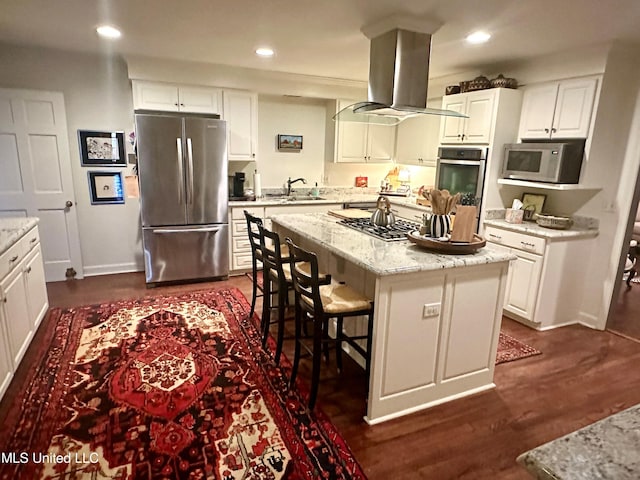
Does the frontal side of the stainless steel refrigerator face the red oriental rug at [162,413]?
yes

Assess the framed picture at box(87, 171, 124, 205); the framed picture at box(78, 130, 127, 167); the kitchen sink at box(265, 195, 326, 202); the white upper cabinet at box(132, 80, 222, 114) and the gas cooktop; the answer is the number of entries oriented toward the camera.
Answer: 4

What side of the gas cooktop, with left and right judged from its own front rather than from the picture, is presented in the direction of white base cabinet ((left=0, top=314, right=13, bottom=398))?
back

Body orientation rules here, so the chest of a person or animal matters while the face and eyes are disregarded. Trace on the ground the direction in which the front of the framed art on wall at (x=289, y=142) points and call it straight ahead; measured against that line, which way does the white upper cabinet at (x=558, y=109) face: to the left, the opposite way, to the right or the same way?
to the right

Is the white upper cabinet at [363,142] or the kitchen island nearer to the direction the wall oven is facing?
the kitchen island

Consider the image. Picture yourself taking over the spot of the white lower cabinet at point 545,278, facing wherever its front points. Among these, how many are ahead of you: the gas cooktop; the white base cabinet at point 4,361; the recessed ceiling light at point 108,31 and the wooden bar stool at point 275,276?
4

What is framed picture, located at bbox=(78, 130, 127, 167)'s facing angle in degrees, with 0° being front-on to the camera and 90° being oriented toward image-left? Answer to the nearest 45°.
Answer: approximately 0°

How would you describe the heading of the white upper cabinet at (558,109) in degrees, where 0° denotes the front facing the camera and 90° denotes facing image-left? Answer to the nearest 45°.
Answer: approximately 45°

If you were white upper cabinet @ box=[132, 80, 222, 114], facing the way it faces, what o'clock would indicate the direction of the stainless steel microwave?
The stainless steel microwave is roughly at 10 o'clock from the white upper cabinet.

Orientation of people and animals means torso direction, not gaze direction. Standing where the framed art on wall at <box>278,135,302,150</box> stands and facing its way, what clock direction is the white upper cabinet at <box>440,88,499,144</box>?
The white upper cabinet is roughly at 10 o'clock from the framed art on wall.

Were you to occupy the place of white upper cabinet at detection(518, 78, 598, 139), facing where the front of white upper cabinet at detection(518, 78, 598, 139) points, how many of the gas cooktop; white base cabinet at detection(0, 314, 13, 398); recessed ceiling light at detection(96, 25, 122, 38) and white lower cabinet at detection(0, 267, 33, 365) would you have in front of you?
4
